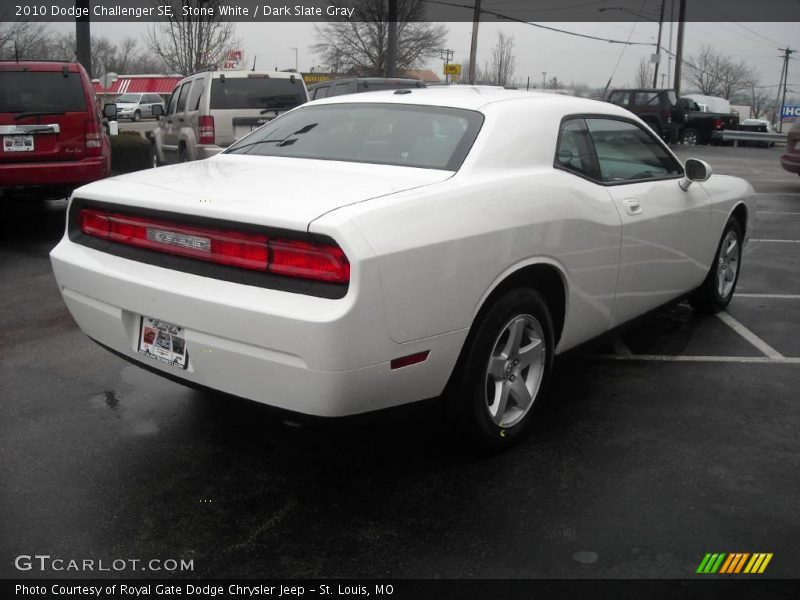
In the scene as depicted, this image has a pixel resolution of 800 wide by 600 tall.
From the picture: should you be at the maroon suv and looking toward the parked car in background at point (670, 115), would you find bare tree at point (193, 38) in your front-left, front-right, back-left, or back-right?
front-left

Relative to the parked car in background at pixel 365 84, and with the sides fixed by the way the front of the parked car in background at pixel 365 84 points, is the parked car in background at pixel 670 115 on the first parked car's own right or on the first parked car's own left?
on the first parked car's own right

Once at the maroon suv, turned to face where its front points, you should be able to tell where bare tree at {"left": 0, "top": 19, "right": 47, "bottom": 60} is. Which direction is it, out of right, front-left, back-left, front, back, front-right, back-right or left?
front

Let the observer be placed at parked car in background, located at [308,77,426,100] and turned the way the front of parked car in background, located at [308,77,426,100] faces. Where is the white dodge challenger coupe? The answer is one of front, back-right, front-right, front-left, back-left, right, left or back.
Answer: back-left

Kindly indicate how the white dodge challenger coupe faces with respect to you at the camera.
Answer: facing away from the viewer and to the right of the viewer

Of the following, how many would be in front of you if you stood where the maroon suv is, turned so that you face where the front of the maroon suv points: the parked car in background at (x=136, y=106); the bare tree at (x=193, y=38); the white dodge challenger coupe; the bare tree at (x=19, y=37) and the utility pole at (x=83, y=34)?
4

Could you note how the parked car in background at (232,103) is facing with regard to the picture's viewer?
facing away from the viewer and to the left of the viewer

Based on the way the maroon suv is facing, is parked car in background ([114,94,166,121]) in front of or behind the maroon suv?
in front

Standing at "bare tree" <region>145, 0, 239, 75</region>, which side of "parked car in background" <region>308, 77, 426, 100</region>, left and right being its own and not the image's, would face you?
front

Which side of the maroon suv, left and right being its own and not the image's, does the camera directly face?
back

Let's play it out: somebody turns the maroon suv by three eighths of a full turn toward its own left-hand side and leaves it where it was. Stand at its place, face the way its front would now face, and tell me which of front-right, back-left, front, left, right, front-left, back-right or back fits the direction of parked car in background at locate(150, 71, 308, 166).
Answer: back

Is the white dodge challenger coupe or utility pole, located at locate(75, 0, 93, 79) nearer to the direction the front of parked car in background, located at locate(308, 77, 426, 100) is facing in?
the utility pole

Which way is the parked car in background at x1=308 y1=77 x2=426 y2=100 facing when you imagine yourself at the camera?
facing away from the viewer and to the left of the viewer

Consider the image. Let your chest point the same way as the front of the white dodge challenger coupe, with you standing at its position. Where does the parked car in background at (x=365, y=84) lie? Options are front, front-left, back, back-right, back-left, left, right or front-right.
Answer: front-left

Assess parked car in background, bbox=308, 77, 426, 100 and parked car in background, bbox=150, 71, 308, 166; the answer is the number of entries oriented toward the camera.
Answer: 0

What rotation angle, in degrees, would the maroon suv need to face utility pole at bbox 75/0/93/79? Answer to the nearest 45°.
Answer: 0° — it already faces it
